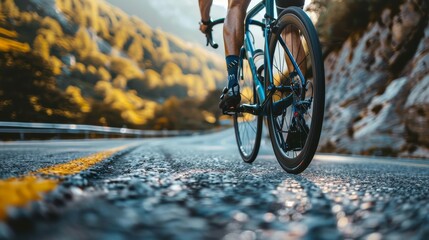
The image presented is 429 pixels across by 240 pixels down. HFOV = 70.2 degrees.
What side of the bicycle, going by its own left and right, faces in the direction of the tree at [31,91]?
front

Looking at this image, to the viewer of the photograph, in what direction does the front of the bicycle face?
facing away from the viewer and to the left of the viewer
